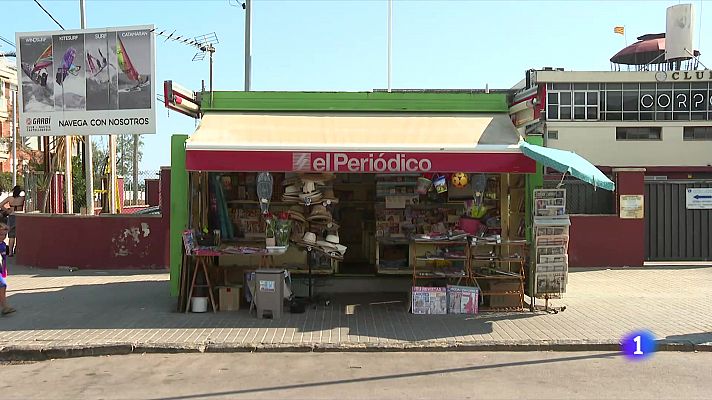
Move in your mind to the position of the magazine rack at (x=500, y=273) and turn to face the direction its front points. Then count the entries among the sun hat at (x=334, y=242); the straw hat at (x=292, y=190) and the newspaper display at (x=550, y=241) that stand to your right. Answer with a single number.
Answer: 2

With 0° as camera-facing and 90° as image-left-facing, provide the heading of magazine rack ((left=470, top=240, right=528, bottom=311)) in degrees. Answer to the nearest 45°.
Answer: approximately 0°

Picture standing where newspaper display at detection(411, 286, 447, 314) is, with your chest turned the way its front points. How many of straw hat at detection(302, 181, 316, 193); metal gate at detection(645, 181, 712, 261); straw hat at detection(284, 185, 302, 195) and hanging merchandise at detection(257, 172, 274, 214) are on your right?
3

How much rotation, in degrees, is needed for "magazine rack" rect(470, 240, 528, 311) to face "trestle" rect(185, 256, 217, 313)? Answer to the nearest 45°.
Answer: approximately 90° to its right

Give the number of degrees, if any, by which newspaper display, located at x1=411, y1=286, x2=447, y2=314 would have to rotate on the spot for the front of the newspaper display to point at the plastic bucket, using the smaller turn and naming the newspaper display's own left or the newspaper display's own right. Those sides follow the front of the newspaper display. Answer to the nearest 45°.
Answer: approximately 90° to the newspaper display's own right

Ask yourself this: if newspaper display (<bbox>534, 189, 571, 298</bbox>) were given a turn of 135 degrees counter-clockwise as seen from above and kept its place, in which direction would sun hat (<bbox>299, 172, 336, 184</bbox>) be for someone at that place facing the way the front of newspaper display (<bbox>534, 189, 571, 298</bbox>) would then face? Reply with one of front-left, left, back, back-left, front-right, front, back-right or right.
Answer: back-left
